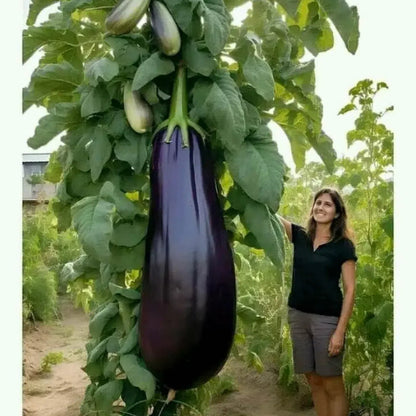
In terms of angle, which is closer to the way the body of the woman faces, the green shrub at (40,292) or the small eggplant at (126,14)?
the small eggplant

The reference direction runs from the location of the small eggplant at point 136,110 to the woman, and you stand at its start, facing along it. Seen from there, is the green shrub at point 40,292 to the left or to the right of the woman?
left

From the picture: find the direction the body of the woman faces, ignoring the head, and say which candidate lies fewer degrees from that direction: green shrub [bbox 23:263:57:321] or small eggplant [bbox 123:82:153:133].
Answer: the small eggplant

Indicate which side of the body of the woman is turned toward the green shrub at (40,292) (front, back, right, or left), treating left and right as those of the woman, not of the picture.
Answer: right

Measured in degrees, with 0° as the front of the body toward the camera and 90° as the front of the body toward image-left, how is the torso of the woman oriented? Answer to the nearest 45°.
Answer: approximately 45°
